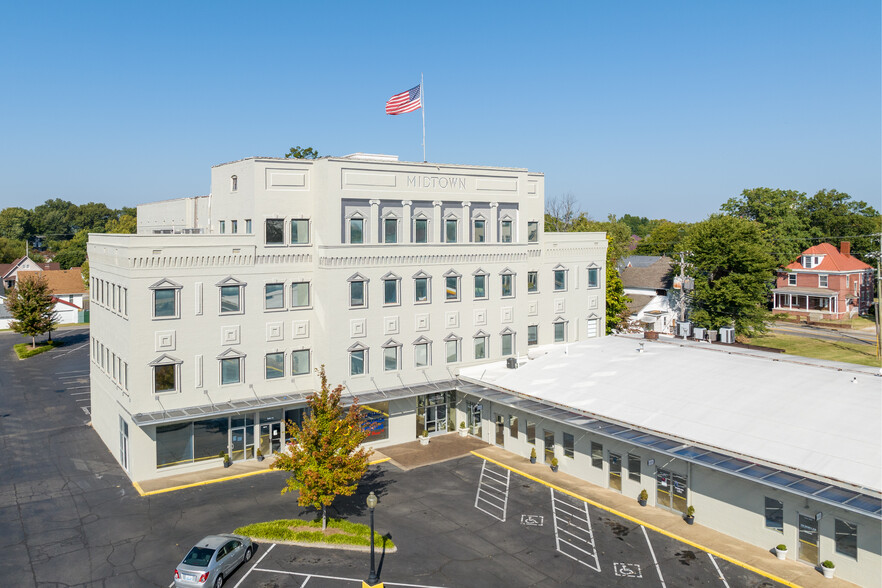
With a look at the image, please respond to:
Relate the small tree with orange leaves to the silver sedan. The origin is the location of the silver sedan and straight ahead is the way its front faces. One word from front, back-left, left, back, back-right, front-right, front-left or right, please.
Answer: front

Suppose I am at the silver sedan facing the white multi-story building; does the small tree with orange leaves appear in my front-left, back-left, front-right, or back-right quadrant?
front-right

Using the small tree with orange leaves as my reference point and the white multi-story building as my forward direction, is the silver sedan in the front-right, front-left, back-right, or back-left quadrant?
back-left

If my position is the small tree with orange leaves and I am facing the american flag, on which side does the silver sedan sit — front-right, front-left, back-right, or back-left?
back-left

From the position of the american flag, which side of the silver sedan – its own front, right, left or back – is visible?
front

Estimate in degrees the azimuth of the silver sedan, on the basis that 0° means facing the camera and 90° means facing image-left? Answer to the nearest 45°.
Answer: approximately 225°

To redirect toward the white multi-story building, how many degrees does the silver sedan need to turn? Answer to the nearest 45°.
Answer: approximately 45° to its left
